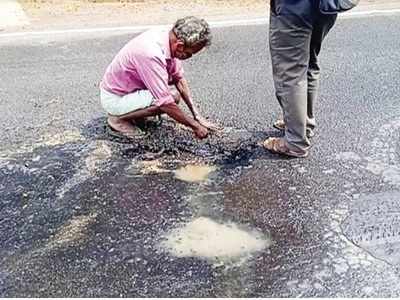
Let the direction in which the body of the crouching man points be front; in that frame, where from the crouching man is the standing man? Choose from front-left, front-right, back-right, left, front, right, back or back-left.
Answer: front

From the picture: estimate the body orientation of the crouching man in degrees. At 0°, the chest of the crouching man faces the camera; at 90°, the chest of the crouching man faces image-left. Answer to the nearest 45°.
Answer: approximately 270°
